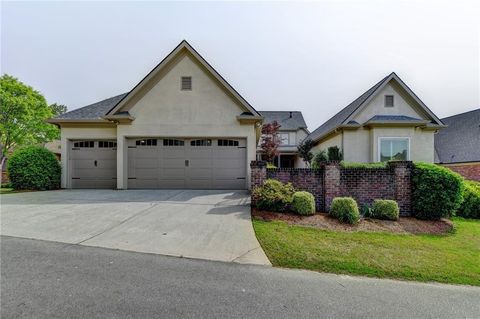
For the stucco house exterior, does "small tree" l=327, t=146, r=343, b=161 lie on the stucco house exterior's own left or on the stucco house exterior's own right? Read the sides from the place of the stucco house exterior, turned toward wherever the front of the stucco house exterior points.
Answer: on the stucco house exterior's own left

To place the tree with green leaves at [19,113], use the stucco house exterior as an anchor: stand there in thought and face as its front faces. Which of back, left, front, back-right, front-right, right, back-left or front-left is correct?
back-right

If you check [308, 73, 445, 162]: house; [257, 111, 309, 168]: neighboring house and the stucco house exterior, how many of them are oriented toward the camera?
3

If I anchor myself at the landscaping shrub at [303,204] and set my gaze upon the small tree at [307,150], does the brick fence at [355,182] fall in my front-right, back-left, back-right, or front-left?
front-right

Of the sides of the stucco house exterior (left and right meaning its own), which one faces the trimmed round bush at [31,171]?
right

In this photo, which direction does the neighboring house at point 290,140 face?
toward the camera

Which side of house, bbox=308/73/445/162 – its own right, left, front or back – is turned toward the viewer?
front

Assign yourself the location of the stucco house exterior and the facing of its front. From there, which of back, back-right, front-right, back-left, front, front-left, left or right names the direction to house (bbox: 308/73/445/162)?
left

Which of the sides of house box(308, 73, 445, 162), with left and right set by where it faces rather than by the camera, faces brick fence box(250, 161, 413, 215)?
front

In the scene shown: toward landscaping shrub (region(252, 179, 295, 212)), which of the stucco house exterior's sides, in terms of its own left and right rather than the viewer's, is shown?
front

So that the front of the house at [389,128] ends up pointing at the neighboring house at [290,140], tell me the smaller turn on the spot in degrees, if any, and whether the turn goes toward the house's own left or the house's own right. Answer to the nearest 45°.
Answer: approximately 135° to the house's own right

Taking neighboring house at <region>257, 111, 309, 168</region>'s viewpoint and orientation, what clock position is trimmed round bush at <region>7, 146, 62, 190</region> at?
The trimmed round bush is roughly at 1 o'clock from the neighboring house.

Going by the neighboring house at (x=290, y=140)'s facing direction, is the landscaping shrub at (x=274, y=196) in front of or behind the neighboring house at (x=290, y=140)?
in front

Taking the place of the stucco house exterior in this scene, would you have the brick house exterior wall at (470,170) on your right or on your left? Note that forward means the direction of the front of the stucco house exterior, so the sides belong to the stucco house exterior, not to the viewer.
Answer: on your left
